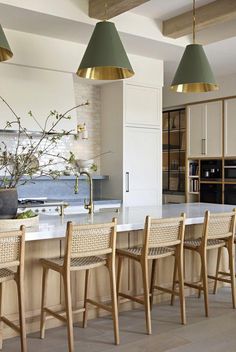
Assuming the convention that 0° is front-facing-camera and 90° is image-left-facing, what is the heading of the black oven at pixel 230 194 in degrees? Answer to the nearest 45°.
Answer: approximately 45°

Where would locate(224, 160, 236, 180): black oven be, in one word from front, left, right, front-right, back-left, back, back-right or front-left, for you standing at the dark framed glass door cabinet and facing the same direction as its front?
left

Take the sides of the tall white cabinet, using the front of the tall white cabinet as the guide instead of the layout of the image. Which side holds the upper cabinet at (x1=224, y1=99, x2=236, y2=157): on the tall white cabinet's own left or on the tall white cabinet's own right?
on the tall white cabinet's own left

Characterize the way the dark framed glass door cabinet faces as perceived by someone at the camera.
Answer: facing the viewer and to the left of the viewer

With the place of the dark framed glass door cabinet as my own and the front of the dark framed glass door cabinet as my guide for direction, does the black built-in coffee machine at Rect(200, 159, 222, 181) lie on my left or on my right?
on my left

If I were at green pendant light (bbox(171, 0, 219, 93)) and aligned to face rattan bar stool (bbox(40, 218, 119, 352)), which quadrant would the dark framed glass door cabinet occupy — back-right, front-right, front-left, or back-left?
back-right

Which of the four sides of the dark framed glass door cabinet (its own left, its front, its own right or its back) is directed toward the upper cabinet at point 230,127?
left

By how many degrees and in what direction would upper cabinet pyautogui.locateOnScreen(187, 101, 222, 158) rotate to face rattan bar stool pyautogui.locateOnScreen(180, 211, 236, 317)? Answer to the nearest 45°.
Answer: approximately 45° to its left

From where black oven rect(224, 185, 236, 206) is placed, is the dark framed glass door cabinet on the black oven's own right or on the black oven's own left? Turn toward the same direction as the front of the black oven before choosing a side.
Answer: on the black oven's own right

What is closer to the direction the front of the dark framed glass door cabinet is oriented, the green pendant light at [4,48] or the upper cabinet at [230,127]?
the green pendant light

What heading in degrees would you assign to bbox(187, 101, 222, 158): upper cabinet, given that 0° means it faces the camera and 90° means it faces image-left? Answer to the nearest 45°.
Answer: approximately 45°
